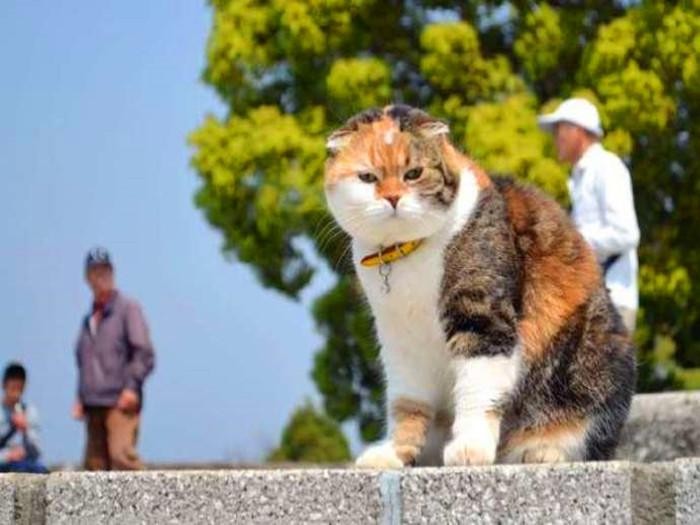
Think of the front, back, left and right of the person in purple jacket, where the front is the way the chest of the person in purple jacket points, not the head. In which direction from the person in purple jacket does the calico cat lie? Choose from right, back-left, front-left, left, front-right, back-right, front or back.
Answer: front-left

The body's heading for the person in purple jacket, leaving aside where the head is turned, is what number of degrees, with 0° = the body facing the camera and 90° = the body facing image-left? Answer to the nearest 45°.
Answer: approximately 45°

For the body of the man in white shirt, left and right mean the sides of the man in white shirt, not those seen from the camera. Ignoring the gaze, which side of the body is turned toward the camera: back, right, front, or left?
left

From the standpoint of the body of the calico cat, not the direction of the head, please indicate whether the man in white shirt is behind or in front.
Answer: behind

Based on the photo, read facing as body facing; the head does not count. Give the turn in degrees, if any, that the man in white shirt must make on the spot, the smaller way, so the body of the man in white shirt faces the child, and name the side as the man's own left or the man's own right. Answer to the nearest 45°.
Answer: approximately 45° to the man's own right

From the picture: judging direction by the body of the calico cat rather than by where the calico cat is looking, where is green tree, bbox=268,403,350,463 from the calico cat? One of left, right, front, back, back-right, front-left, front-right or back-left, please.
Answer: back-right

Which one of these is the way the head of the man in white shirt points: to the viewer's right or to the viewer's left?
to the viewer's left

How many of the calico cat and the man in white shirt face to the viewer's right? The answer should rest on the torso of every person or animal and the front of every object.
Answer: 0

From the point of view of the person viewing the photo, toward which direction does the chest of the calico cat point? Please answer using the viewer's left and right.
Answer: facing the viewer and to the left of the viewer

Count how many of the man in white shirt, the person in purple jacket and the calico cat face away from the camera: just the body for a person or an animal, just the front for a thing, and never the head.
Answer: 0

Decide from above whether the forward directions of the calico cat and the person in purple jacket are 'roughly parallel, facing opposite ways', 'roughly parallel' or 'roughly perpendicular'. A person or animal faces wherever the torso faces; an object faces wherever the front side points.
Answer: roughly parallel
